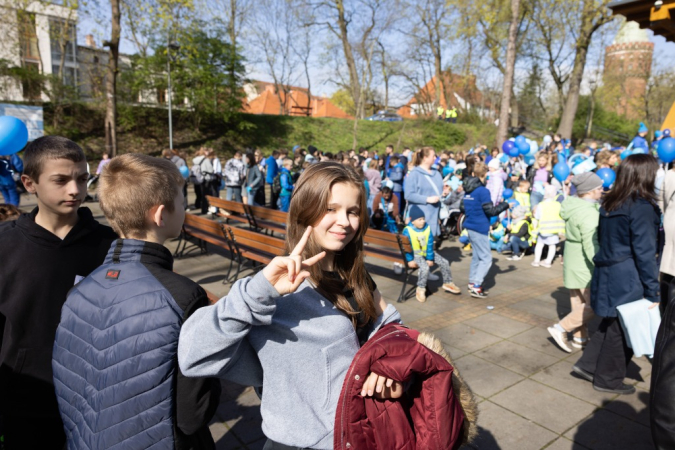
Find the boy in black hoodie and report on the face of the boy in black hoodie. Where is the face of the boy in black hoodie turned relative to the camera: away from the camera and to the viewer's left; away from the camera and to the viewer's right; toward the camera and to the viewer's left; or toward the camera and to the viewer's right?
toward the camera and to the viewer's right

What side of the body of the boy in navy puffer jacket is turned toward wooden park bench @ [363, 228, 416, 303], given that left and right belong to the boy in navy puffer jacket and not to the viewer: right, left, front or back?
front

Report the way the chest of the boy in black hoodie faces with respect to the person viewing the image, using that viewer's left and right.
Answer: facing the viewer and to the right of the viewer

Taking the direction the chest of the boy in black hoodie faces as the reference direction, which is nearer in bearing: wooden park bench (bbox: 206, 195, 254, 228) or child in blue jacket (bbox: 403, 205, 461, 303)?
the child in blue jacket

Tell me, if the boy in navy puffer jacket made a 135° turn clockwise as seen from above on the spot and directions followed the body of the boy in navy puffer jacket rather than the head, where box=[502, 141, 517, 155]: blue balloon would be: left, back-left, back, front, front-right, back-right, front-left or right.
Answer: back-left

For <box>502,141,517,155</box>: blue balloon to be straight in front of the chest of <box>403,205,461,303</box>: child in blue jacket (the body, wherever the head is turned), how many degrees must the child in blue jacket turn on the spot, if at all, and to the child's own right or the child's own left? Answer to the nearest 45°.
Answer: approximately 135° to the child's own left

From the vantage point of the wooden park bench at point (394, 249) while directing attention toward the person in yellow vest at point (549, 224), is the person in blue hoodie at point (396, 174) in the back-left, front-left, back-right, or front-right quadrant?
front-left

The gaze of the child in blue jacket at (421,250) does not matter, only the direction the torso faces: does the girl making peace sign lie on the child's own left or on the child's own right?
on the child's own right

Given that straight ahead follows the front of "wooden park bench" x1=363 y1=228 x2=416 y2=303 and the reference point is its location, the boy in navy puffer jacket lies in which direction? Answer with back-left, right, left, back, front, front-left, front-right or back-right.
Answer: back-right

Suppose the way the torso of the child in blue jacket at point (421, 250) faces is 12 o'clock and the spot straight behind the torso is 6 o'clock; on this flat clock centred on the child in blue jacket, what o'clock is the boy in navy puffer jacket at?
The boy in navy puffer jacket is roughly at 2 o'clock from the child in blue jacket.
